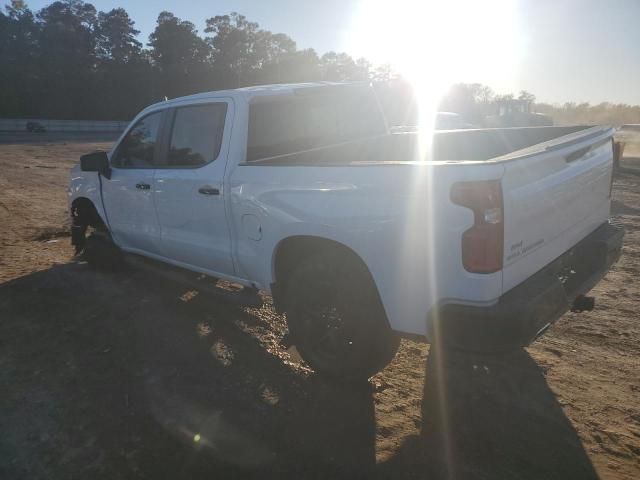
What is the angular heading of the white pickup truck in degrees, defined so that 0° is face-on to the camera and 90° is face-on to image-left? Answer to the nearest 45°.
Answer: approximately 135°
